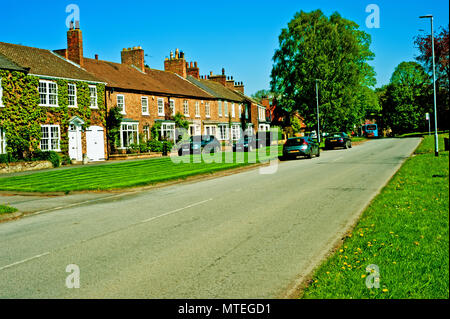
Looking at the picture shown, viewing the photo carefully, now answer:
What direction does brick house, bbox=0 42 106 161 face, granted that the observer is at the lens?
facing the viewer and to the right of the viewer

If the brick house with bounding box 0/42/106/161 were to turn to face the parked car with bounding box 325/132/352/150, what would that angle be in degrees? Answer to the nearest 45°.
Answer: approximately 45° to its left

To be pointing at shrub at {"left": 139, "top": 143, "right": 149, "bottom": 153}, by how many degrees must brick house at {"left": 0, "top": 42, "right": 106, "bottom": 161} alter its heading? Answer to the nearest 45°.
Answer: approximately 90° to its left

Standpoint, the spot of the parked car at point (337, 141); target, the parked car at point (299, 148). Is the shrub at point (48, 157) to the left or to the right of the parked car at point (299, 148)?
right

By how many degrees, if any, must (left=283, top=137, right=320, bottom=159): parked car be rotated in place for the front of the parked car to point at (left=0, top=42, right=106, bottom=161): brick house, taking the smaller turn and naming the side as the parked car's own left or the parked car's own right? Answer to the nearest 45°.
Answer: approximately 135° to the parked car's own left

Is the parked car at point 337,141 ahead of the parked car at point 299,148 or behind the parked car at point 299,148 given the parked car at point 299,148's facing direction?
ahead

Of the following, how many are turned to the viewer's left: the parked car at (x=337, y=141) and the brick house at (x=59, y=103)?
0

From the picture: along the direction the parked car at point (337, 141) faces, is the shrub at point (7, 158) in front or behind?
behind

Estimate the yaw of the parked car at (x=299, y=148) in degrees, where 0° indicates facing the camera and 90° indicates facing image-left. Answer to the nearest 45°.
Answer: approximately 225°

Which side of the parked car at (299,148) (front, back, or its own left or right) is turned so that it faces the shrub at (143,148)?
left
